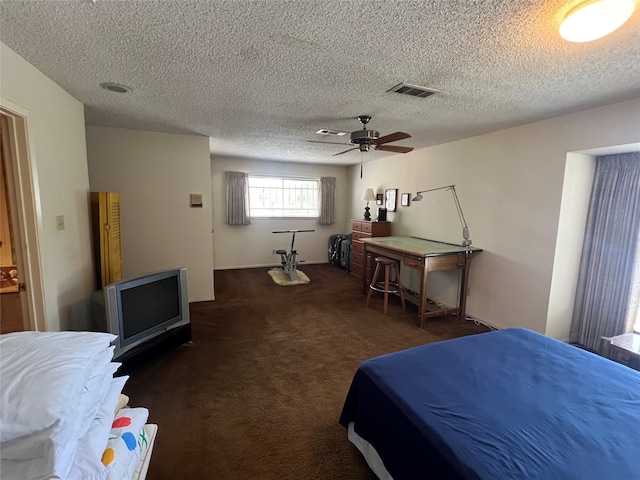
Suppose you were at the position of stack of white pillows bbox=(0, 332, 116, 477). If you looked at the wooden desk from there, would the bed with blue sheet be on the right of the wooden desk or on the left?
right

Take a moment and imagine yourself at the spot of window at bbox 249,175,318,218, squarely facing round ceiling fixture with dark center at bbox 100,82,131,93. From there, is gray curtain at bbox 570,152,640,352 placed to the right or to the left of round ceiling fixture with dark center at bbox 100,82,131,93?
left

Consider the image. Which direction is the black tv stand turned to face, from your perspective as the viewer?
facing the viewer and to the right of the viewer

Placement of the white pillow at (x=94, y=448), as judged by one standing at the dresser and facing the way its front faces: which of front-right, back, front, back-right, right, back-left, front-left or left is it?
front-left

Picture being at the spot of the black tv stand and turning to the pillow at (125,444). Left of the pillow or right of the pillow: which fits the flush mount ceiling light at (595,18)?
left

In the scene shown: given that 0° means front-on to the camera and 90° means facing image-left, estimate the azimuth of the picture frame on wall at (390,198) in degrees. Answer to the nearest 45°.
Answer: approximately 45°

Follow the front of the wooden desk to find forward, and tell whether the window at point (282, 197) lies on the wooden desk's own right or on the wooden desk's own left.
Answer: on the wooden desk's own right

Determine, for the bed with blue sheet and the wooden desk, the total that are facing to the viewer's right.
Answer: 0

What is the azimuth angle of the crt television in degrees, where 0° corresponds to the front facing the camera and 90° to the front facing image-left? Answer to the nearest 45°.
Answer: approximately 315°

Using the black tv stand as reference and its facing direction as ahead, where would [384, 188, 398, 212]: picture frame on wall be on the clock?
The picture frame on wall is roughly at 10 o'clock from the black tv stand.

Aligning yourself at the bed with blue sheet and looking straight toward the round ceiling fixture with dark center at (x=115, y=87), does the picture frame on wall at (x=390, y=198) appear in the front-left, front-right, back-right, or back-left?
front-right

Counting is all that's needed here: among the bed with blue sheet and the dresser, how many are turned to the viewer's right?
0

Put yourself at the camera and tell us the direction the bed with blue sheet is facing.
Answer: facing away from the viewer and to the left of the viewer

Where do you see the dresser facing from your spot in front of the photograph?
facing the viewer and to the left of the viewer

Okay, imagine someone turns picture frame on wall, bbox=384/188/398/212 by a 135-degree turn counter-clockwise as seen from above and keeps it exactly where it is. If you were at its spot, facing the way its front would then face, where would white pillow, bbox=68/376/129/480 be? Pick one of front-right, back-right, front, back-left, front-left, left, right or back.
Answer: right

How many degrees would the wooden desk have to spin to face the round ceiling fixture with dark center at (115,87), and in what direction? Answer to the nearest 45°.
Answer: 0° — it already faces it

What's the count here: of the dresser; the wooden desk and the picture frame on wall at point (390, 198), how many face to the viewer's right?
0

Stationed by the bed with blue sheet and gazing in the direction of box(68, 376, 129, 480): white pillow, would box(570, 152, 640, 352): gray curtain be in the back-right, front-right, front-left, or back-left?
back-right
